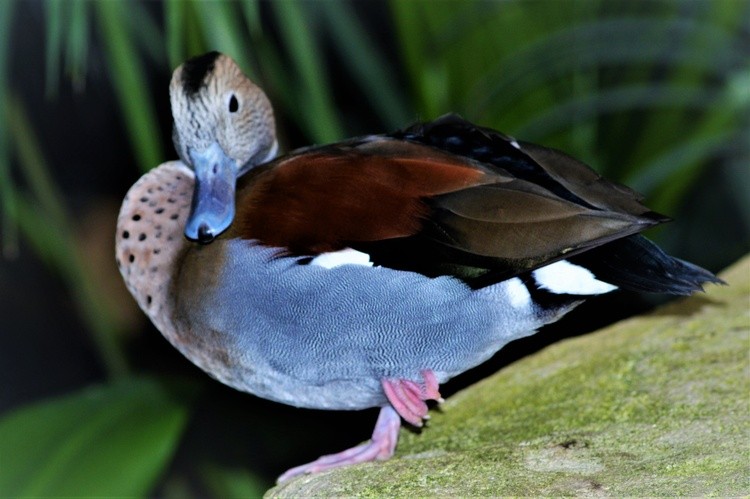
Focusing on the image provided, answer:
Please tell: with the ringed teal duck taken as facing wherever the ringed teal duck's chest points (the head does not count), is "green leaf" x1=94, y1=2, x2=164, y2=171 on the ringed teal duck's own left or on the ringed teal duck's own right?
on the ringed teal duck's own right

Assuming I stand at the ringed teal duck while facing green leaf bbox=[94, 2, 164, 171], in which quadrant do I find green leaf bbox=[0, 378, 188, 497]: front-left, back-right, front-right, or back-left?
front-left

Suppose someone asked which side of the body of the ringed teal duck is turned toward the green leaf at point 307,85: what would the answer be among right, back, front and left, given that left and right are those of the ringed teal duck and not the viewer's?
right

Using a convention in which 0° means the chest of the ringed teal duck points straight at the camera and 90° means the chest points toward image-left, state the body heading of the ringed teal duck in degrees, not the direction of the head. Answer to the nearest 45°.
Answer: approximately 90°

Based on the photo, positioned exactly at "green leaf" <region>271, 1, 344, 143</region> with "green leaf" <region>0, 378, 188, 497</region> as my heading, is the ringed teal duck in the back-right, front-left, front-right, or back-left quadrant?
front-left

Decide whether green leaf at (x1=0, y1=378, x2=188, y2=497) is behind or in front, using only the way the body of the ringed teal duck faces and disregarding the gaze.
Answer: in front
